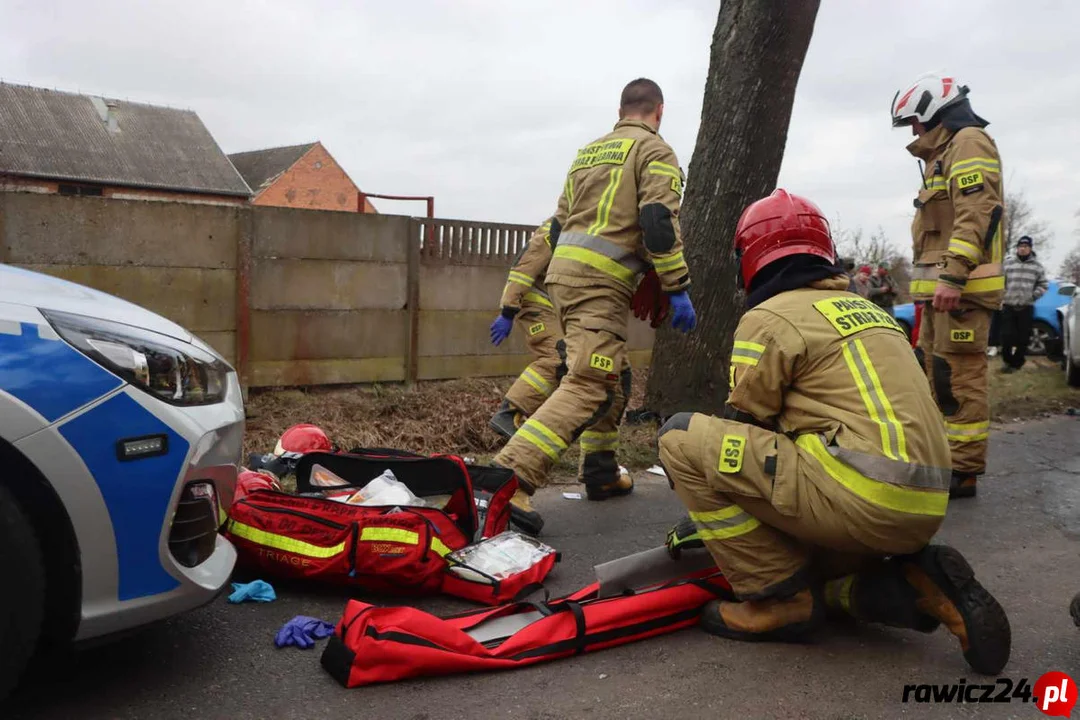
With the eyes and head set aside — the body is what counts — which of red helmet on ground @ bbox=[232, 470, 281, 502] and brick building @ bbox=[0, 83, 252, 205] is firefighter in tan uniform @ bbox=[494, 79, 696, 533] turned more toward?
the brick building

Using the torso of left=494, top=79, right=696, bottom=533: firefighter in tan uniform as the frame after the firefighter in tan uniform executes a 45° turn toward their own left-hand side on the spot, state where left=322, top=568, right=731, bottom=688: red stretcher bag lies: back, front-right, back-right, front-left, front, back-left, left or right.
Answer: back

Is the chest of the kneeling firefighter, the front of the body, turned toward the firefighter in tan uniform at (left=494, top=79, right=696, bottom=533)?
yes

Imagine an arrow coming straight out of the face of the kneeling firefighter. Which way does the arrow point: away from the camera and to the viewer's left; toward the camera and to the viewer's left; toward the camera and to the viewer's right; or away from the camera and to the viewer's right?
away from the camera and to the viewer's left

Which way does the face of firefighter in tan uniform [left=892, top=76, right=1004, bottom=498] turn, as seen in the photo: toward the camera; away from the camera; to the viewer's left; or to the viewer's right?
to the viewer's left

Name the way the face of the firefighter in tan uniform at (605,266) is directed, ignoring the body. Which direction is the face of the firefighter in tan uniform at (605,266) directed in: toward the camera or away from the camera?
away from the camera

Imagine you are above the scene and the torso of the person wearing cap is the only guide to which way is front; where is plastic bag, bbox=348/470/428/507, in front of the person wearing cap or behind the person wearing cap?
in front

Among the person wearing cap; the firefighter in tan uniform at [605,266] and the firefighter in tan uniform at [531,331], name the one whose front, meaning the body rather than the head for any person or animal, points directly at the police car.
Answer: the person wearing cap

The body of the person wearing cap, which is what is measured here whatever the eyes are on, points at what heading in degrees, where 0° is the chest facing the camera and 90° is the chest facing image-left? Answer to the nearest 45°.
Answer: approximately 0°

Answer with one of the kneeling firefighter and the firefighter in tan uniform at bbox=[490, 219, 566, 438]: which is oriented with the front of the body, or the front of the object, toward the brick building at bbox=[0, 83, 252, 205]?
the kneeling firefighter

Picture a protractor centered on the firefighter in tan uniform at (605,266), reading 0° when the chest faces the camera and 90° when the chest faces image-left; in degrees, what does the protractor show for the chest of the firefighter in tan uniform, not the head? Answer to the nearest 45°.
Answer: approximately 225°

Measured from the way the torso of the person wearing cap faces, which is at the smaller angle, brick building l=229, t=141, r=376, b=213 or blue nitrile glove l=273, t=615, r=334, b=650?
the blue nitrile glove

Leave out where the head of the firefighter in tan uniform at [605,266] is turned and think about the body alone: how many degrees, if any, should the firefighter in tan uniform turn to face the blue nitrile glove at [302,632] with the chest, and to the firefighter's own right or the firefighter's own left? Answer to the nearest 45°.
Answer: approximately 180°
